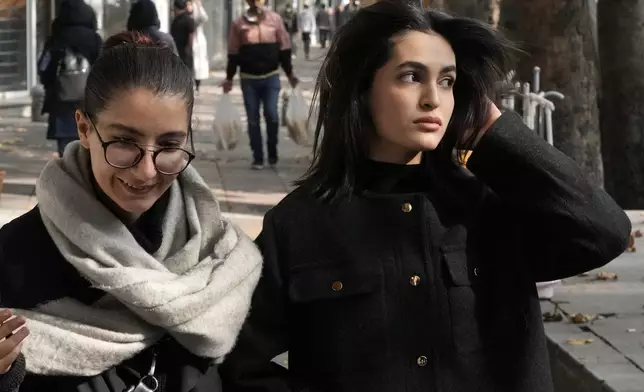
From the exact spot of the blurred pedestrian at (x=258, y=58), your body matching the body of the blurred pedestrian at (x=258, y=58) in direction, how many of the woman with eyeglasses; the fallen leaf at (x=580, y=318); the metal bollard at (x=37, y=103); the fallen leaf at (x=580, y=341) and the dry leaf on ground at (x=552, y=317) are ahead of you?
4

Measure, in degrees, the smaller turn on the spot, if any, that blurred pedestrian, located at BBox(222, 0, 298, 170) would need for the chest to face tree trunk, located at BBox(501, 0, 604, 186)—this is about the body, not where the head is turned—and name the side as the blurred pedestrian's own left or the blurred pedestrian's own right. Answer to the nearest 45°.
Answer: approximately 45° to the blurred pedestrian's own left

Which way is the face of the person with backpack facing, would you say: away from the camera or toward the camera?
away from the camera

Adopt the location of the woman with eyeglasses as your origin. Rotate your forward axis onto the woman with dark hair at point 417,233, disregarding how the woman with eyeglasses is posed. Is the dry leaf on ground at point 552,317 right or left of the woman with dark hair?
left

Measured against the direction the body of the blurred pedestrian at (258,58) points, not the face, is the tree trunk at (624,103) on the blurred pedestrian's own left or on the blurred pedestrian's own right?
on the blurred pedestrian's own left

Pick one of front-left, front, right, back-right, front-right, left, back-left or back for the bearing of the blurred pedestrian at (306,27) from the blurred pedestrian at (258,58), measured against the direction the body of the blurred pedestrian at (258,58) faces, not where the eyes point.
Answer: back

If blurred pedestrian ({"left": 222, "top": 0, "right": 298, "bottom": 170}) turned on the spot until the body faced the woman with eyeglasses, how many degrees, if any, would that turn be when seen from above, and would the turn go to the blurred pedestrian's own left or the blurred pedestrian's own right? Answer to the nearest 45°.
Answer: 0° — they already face them

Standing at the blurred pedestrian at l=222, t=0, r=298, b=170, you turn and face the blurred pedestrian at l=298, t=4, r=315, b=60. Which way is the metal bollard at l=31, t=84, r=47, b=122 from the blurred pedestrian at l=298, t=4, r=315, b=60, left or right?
left

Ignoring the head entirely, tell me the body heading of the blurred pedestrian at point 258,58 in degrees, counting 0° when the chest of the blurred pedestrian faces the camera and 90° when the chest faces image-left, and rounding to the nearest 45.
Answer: approximately 0°

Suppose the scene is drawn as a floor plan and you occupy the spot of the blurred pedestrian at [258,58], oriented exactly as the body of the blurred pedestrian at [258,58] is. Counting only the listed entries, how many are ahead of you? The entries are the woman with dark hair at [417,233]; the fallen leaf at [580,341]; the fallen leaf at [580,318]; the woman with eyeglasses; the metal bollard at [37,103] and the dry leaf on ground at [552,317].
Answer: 5

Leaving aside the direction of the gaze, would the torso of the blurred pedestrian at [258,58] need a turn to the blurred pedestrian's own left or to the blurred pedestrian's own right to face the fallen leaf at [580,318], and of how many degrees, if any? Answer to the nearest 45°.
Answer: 0° — they already face it
